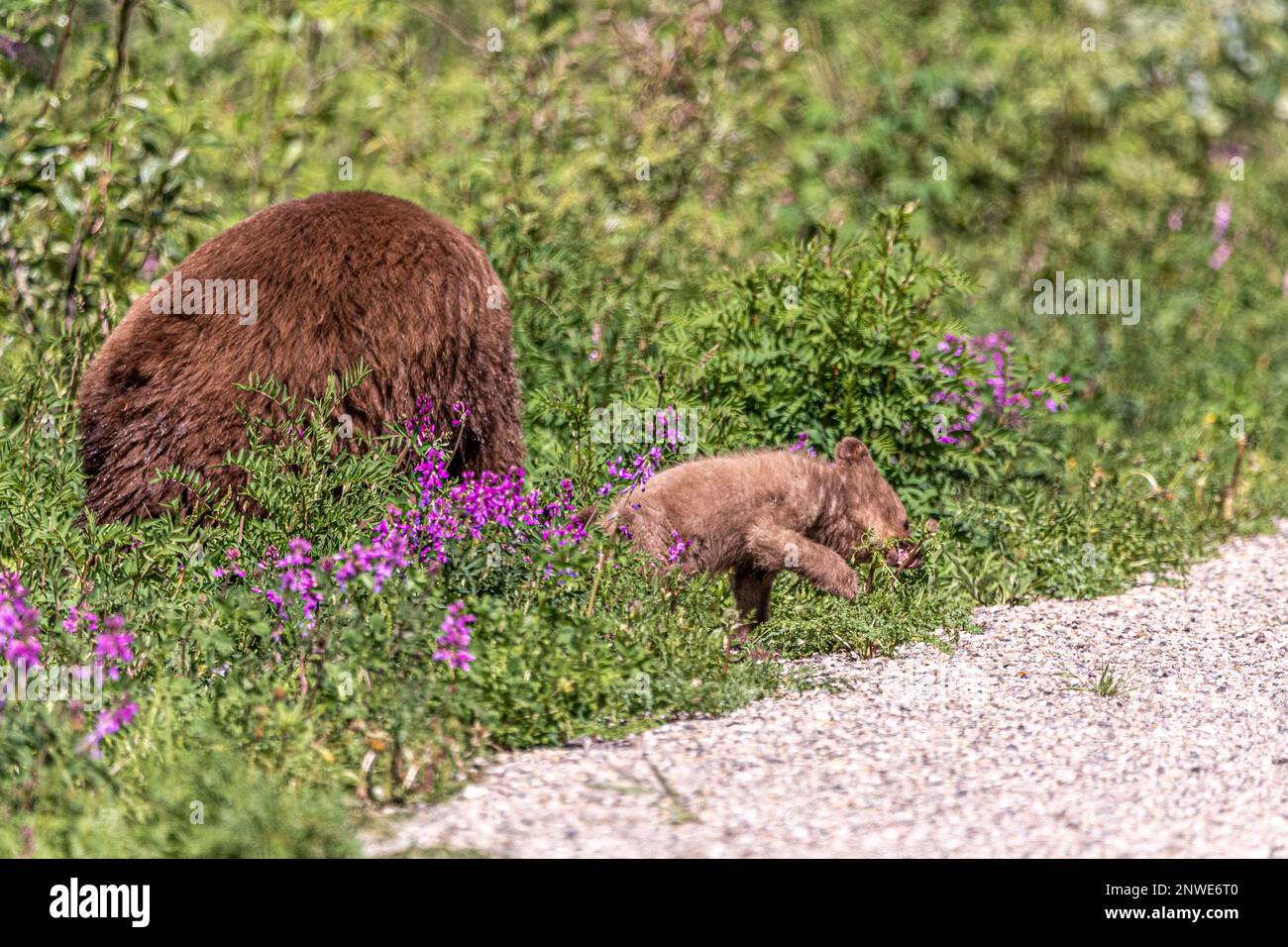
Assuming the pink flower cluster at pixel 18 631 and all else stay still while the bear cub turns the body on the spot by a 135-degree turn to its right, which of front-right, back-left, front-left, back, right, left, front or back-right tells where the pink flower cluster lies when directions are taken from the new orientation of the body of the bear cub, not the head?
front

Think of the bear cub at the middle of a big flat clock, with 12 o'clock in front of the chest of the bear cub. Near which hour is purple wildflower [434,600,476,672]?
The purple wildflower is roughly at 4 o'clock from the bear cub.

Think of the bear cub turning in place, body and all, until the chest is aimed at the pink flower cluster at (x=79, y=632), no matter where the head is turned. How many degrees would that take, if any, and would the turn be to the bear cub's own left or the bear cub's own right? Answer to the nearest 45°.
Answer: approximately 135° to the bear cub's own right

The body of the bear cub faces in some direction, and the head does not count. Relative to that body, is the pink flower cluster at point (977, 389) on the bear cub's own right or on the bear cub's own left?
on the bear cub's own left

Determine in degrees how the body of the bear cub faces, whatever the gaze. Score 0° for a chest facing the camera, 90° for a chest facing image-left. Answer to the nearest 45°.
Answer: approximately 270°

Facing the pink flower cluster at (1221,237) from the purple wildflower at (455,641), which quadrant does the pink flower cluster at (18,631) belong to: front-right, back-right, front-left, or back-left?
back-left

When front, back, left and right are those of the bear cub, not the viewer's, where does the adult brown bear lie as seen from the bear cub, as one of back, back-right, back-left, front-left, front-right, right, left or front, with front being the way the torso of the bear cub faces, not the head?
back

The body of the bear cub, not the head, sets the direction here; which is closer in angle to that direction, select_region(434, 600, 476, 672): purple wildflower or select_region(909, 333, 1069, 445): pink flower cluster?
the pink flower cluster

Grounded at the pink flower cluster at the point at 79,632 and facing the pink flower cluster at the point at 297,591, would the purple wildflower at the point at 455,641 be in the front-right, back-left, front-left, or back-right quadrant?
front-right

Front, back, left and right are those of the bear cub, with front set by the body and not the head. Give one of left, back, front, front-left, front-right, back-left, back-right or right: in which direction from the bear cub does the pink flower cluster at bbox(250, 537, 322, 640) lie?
back-right
